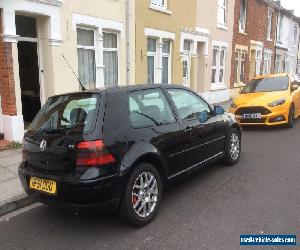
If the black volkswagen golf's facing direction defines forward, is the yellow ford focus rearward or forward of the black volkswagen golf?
forward

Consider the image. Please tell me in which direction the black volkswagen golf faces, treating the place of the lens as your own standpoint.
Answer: facing away from the viewer and to the right of the viewer

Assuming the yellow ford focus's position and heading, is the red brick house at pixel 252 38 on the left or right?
on its right

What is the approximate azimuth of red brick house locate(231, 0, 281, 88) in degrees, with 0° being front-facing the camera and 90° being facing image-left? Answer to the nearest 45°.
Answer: approximately 315°

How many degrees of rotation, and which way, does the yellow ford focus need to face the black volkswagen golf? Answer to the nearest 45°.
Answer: approximately 45° to its left

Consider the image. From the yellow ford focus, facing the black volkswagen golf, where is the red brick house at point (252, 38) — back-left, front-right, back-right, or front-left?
back-right

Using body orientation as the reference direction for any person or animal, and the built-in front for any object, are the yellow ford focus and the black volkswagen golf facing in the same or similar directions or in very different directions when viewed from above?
very different directions

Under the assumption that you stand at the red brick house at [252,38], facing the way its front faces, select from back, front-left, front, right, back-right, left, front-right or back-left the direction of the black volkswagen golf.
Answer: front-right

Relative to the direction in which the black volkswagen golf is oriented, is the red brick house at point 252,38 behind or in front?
in front

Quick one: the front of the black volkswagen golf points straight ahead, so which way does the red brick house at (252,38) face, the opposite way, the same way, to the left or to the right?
to the right

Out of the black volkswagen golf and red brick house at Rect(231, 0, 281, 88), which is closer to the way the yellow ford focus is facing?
the black volkswagen golf
